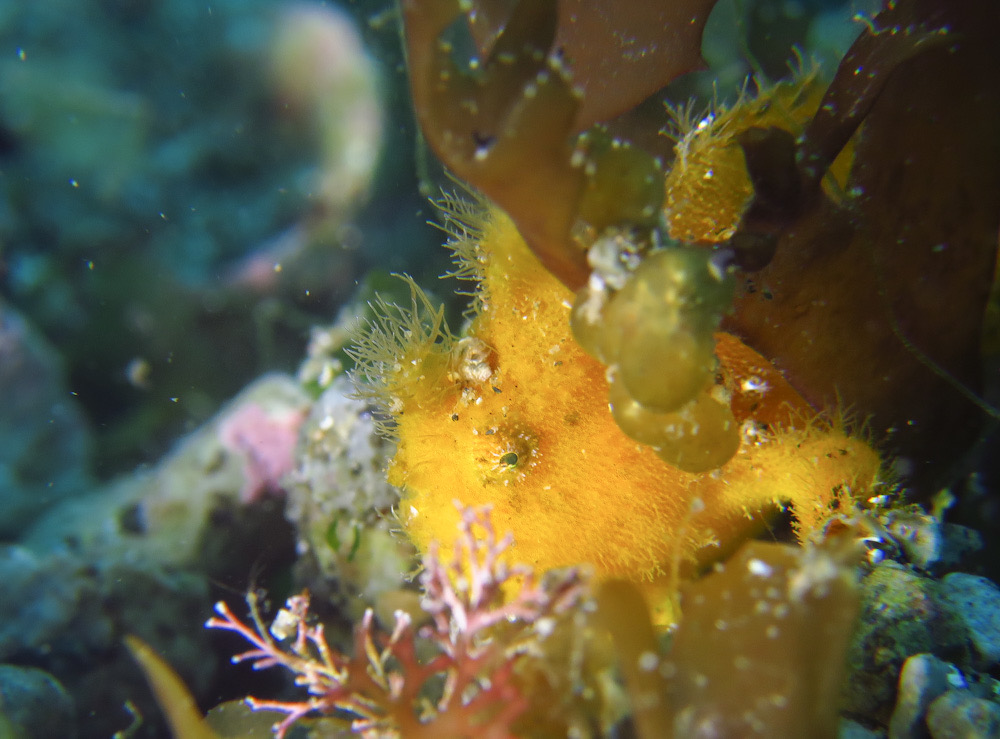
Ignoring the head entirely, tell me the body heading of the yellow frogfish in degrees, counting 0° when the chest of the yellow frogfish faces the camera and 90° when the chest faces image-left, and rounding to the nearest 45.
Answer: approximately 90°

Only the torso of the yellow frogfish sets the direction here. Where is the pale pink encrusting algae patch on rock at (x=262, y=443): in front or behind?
in front

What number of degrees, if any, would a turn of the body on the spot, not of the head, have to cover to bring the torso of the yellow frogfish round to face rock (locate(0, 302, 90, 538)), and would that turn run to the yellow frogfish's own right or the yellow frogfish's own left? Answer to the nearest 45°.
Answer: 0° — it already faces it

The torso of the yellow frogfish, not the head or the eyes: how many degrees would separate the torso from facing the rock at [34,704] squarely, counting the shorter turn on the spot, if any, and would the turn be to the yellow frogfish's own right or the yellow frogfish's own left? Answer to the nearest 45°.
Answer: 0° — it already faces it
